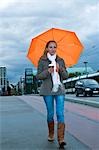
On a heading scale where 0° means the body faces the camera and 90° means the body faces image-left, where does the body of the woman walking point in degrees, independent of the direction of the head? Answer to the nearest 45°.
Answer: approximately 0°

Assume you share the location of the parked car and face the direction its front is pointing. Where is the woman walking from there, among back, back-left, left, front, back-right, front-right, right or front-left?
front-right

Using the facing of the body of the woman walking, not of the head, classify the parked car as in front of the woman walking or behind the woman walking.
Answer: behind

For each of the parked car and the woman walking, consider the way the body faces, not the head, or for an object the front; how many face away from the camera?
0
